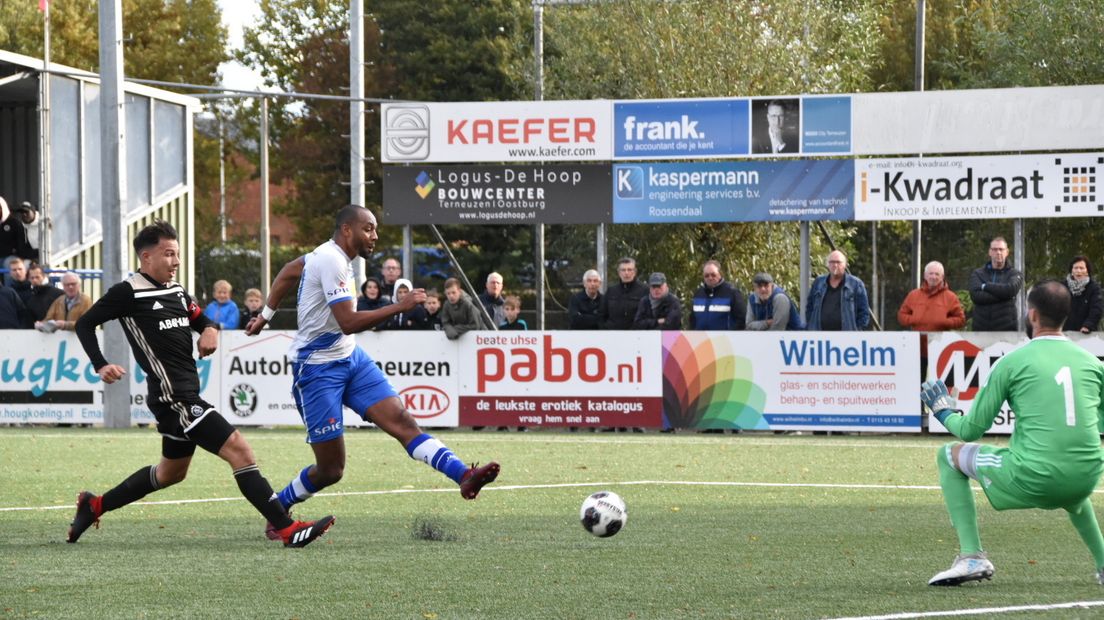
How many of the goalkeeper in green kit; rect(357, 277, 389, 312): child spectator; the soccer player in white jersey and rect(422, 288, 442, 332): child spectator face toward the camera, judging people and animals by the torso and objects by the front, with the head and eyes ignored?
2

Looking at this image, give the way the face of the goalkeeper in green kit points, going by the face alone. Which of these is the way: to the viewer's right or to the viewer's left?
to the viewer's left

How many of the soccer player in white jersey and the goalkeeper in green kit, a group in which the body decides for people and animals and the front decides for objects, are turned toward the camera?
0

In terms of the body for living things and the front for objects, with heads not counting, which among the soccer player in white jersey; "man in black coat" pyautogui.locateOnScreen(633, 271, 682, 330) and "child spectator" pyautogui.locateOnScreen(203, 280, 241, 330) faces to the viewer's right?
the soccer player in white jersey

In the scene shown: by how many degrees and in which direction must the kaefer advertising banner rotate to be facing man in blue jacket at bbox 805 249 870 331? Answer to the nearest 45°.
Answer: approximately 45° to its left

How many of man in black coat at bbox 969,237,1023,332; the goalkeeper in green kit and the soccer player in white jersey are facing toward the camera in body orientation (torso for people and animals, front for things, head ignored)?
1

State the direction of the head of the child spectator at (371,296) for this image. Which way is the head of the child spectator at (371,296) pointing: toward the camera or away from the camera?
toward the camera

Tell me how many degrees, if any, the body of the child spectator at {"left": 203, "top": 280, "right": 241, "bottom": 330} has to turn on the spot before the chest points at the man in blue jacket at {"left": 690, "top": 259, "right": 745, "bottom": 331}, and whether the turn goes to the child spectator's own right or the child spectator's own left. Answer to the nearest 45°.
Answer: approximately 45° to the child spectator's own left

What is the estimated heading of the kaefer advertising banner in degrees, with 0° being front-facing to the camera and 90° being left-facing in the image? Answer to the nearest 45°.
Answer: approximately 0°

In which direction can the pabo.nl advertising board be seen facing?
toward the camera

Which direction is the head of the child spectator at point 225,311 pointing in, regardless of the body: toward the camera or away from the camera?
toward the camera

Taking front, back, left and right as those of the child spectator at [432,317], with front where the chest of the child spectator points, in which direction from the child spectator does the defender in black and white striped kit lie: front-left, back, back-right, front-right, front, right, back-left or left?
front

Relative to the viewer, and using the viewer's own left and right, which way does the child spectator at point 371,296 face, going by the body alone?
facing the viewer

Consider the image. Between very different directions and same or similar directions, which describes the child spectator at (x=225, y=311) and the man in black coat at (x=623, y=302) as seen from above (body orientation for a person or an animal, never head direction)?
same or similar directions

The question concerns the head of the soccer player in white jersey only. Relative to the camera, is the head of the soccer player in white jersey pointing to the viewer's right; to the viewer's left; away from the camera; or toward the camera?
to the viewer's right

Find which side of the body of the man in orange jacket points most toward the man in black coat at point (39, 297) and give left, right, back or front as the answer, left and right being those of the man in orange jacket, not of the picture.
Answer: right

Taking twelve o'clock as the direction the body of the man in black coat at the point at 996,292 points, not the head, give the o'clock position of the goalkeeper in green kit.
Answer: The goalkeeper in green kit is roughly at 12 o'clock from the man in black coat.

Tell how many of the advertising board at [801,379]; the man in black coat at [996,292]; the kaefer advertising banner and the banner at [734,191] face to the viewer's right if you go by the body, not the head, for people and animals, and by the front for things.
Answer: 0
